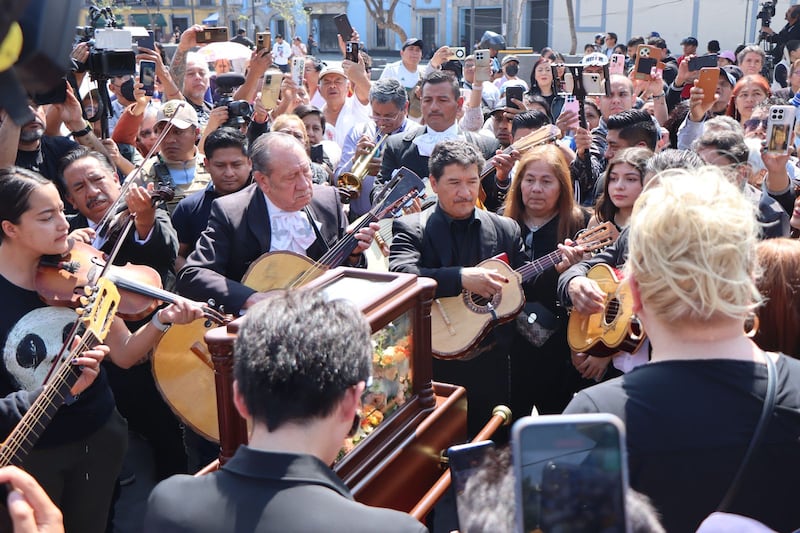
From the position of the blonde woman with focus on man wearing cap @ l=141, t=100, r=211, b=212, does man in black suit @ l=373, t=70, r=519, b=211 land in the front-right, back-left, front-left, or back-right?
front-right

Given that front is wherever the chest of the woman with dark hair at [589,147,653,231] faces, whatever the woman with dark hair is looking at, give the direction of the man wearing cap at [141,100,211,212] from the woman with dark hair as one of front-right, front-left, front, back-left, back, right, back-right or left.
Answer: front-right

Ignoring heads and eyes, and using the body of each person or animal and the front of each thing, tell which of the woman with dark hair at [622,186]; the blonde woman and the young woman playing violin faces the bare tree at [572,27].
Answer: the blonde woman

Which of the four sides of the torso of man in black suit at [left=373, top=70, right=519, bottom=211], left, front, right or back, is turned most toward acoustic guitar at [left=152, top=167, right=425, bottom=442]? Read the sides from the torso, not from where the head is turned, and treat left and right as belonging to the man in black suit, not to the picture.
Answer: front

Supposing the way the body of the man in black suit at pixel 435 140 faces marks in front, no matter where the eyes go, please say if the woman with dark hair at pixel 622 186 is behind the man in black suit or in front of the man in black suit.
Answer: in front

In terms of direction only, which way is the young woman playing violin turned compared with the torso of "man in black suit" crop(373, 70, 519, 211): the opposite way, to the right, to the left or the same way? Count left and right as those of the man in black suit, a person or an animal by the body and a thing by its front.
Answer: to the left

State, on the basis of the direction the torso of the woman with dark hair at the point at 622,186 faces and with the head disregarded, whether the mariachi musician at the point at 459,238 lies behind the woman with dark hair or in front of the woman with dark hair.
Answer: in front

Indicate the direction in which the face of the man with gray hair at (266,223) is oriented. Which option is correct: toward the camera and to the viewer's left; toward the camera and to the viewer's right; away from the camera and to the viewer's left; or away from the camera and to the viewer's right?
toward the camera and to the viewer's right

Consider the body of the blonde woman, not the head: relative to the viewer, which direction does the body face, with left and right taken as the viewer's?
facing away from the viewer

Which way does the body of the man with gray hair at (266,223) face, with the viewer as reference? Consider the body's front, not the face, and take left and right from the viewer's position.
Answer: facing the viewer and to the right of the viewer

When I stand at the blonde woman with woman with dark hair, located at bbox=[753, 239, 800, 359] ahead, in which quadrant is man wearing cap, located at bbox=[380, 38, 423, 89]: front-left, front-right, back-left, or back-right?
front-left

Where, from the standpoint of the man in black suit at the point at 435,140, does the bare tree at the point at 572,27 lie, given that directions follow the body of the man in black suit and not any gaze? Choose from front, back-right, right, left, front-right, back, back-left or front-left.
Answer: back

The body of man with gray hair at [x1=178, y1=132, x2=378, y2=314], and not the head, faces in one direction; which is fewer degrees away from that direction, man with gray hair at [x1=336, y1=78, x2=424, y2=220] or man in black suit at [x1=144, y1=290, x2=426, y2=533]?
the man in black suit

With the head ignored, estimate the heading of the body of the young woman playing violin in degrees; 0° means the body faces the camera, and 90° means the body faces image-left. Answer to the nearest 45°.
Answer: approximately 315°

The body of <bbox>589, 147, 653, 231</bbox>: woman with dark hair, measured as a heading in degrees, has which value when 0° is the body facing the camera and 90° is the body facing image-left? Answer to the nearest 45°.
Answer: approximately 45°

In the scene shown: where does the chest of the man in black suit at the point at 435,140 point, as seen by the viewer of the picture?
toward the camera
